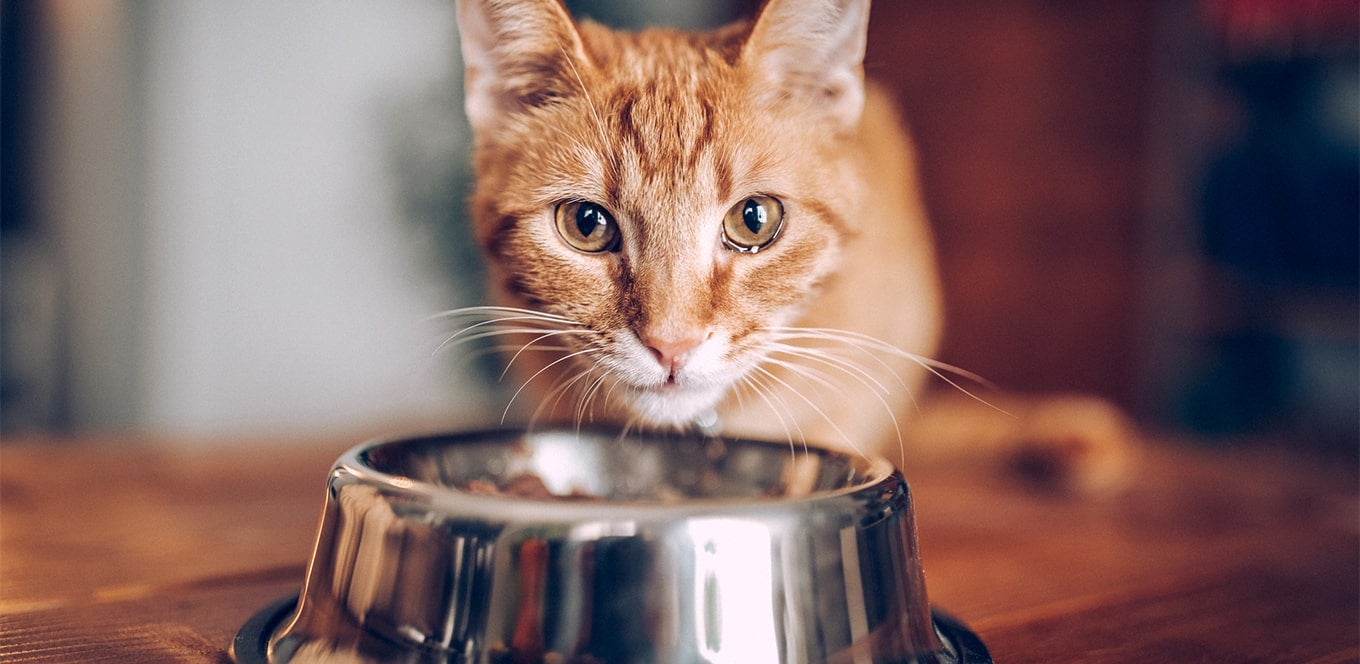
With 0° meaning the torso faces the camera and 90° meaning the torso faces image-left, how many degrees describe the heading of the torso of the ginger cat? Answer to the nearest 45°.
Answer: approximately 0°
